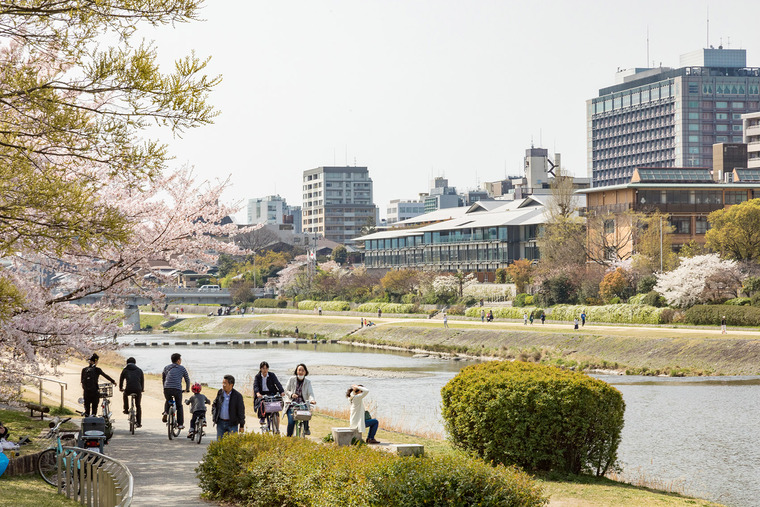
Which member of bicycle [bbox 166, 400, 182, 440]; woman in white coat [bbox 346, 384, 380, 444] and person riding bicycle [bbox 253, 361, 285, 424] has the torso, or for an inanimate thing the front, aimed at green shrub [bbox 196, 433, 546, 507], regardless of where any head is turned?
the person riding bicycle

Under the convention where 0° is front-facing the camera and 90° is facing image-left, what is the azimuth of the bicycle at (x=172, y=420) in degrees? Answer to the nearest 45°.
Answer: approximately 180°

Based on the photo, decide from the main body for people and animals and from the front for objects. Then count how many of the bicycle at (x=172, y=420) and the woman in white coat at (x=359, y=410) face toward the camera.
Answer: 0

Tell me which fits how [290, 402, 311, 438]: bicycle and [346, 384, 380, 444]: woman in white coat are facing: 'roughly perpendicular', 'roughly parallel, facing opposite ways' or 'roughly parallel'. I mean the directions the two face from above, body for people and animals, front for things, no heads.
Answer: roughly perpendicular

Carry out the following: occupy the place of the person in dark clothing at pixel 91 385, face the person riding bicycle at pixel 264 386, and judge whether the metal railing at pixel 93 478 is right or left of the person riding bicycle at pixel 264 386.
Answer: right

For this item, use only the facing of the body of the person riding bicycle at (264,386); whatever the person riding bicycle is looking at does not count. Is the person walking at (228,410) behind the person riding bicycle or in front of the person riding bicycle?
in front

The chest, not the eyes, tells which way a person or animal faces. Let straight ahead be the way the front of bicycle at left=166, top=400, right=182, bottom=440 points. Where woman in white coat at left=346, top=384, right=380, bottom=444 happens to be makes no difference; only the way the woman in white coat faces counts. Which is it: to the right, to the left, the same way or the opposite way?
to the right

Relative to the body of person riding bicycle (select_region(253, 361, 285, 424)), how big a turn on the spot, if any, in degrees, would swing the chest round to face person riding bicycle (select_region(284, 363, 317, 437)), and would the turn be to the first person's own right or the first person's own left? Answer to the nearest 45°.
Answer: approximately 45° to the first person's own left

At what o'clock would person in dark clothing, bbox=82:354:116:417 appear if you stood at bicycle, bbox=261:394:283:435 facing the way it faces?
The person in dark clothing is roughly at 4 o'clock from the bicycle.
